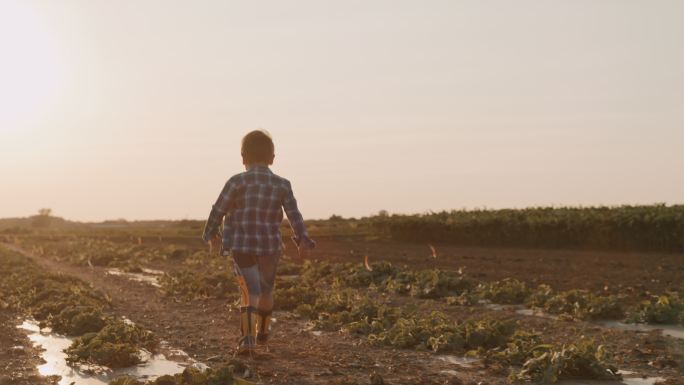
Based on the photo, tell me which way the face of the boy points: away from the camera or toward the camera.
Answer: away from the camera

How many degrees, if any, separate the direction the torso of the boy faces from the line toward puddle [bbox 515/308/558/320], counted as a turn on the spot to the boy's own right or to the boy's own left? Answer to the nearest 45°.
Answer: approximately 45° to the boy's own right

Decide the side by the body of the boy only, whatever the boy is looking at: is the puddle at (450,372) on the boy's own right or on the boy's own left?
on the boy's own right

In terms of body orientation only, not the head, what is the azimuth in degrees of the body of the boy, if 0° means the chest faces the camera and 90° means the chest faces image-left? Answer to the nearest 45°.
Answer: approximately 180°

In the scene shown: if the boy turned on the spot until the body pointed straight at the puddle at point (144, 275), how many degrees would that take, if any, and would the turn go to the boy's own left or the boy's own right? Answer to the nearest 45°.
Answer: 0° — they already face it

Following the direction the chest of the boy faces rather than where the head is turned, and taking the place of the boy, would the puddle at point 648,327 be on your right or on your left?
on your right
